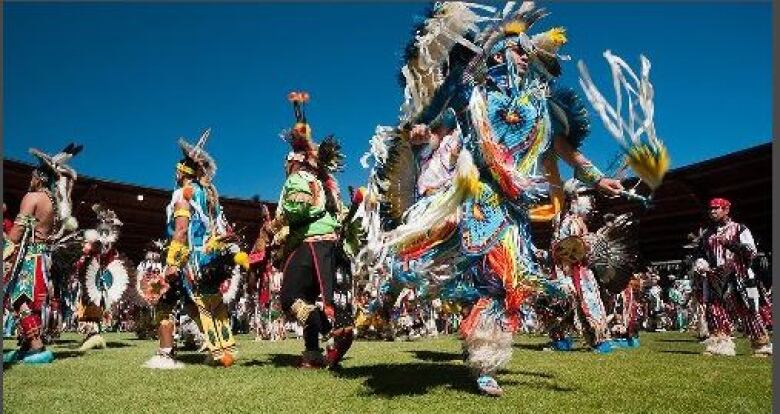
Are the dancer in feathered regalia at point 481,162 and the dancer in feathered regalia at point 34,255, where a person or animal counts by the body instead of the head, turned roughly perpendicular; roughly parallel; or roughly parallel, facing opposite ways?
roughly perpendicular

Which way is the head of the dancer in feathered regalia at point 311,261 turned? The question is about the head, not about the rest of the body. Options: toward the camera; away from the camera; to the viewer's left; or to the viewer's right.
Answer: to the viewer's left

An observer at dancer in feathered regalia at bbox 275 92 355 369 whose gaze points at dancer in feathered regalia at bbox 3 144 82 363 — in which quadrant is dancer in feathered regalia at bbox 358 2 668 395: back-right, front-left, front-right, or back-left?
back-left

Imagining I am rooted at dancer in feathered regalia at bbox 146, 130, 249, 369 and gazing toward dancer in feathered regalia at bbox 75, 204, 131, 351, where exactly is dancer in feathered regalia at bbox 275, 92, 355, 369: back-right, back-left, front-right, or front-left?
back-right

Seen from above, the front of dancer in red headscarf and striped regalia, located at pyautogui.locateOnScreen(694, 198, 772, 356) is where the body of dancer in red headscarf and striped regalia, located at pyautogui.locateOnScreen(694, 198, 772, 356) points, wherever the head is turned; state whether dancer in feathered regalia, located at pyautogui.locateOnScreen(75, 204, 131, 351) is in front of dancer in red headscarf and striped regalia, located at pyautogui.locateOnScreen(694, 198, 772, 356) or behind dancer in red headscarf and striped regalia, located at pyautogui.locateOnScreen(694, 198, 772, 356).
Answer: in front

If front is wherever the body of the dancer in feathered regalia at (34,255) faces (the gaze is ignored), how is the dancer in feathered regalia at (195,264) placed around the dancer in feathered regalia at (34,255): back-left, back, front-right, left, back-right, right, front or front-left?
back-left

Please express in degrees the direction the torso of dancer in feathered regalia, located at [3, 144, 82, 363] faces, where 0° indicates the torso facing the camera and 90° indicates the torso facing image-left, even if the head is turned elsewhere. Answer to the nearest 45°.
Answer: approximately 90°
